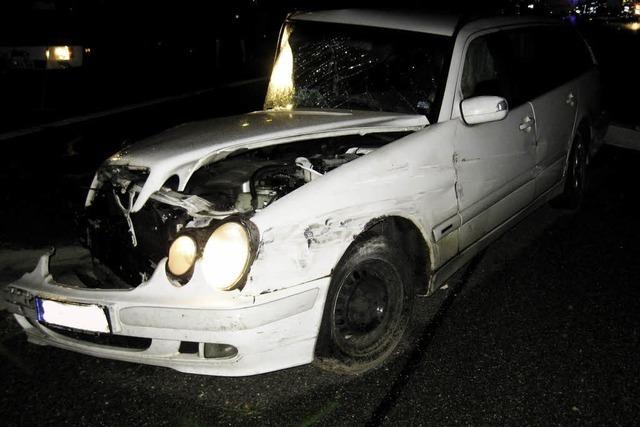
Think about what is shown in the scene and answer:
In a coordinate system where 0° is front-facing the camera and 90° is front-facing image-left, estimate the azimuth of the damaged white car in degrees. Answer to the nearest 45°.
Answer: approximately 45°

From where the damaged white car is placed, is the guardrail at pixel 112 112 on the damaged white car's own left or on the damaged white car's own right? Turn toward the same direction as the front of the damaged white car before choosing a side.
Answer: on the damaged white car's own right
